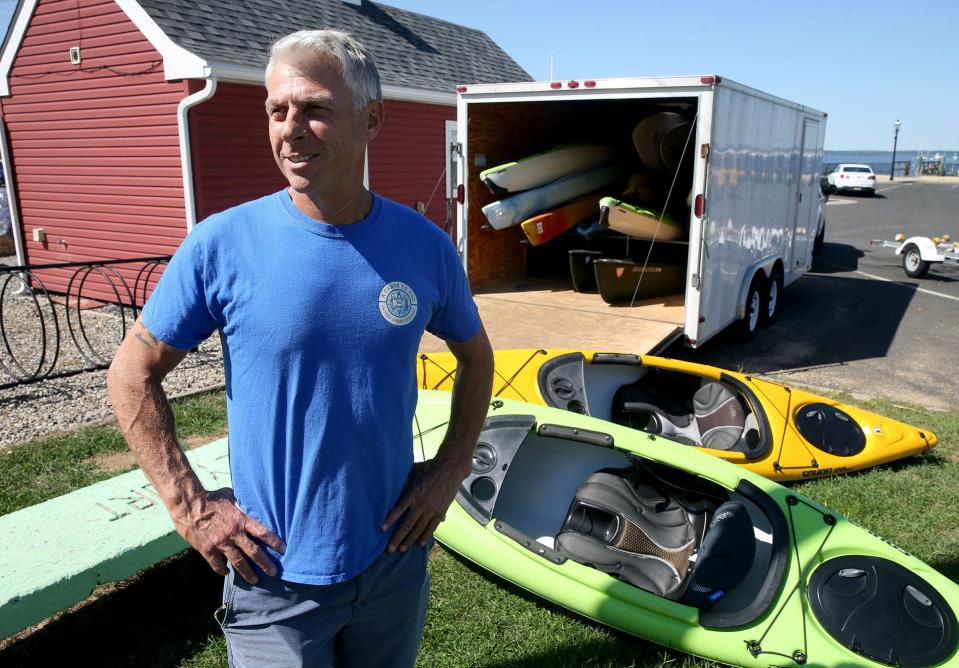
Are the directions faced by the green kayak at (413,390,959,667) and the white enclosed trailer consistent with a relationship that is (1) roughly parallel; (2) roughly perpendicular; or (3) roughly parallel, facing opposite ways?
roughly perpendicular

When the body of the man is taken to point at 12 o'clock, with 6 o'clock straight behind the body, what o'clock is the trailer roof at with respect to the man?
The trailer roof is roughly at 7 o'clock from the man.

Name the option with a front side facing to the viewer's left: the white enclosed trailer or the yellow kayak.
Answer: the yellow kayak

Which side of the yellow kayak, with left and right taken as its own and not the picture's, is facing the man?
left

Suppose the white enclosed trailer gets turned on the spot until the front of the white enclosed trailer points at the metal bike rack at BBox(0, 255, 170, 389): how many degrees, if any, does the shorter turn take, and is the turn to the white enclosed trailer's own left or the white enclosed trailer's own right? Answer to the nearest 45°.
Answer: approximately 135° to the white enclosed trailer's own left

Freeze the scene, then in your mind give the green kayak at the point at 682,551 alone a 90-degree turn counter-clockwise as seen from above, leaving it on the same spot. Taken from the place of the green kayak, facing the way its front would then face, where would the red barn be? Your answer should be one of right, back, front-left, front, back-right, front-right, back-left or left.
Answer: right

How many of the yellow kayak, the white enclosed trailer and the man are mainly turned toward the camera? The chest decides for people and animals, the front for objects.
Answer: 1

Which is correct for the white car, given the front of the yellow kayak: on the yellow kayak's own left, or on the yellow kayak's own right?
on the yellow kayak's own right

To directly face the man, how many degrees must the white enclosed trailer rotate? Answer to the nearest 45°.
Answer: approximately 135° to its right

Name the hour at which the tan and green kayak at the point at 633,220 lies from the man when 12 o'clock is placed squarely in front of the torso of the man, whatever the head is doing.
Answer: The tan and green kayak is roughly at 7 o'clock from the man.

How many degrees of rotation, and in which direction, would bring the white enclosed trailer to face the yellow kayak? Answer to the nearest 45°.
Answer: approximately 135° to its right

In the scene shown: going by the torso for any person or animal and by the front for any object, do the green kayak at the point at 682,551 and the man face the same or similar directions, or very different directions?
very different directions

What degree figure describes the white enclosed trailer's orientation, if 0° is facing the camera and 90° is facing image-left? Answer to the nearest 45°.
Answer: approximately 225°

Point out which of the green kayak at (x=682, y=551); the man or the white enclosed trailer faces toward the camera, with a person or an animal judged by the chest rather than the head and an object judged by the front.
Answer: the man

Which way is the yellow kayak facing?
to the viewer's left

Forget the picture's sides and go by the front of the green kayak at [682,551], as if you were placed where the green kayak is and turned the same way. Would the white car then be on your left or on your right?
on your right

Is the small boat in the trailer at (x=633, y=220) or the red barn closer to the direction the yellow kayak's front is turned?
the red barn

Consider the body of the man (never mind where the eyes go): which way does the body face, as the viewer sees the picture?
toward the camera
